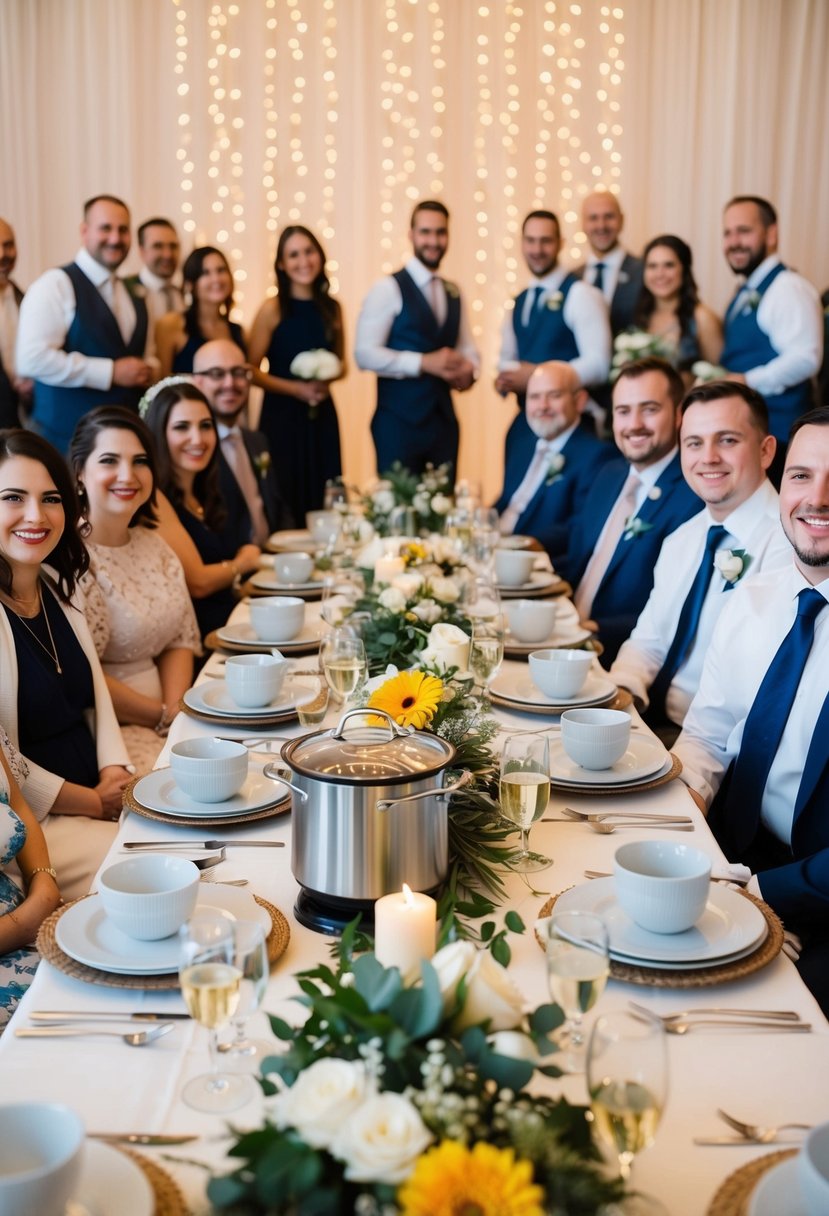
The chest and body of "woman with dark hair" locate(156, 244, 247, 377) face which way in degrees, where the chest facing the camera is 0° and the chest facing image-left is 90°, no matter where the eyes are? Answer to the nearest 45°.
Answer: approximately 315°

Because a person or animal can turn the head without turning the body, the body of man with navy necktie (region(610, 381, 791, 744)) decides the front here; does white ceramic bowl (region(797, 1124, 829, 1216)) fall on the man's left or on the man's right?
on the man's left

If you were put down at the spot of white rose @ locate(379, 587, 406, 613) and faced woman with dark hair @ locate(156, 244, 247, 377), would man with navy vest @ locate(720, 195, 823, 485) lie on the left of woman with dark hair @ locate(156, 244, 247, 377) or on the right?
right

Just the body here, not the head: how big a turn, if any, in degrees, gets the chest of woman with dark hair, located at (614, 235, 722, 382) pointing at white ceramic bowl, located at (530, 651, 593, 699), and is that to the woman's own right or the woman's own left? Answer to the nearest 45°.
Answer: approximately 45° to the woman's own left

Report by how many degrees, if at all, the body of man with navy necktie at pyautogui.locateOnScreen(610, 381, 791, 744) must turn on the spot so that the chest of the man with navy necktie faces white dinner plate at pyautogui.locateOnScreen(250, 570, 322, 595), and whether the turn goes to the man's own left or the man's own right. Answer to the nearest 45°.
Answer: approximately 45° to the man's own right

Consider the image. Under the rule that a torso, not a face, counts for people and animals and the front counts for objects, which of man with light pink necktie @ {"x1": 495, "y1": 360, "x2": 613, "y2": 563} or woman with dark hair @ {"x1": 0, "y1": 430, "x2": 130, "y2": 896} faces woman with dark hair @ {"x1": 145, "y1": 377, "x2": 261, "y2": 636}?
the man with light pink necktie

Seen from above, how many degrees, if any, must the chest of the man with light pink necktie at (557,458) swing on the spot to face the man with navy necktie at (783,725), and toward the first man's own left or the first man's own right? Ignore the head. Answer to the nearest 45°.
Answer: approximately 45° to the first man's own left
